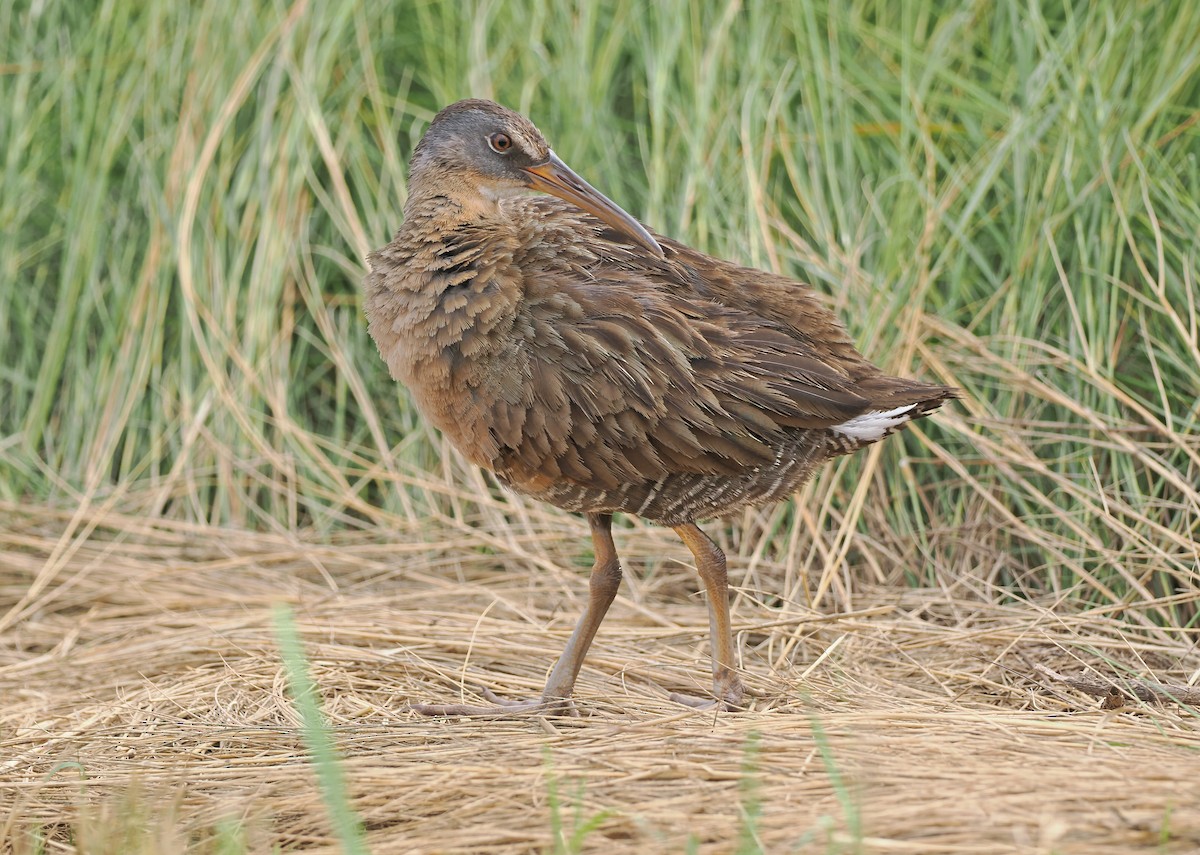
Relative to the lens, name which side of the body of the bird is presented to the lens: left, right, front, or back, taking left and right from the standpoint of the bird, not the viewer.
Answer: left
